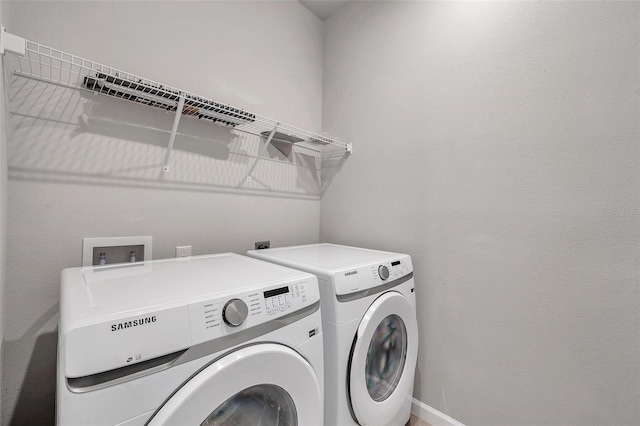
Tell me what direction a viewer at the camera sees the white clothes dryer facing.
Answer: facing the viewer and to the right of the viewer

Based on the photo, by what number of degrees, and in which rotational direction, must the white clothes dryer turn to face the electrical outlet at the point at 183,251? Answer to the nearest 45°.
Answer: approximately 135° to its right

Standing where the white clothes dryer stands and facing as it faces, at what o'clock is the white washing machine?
The white washing machine is roughly at 3 o'clock from the white clothes dryer.
